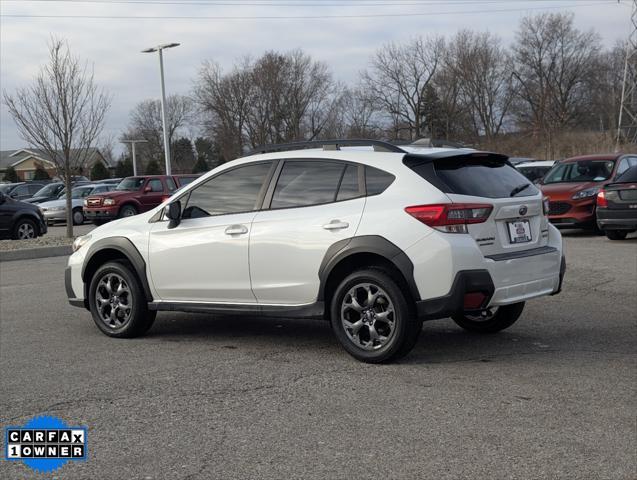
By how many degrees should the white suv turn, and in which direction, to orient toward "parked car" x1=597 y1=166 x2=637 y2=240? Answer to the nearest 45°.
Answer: approximately 90° to its right

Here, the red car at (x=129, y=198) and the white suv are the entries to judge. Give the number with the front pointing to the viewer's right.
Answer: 0

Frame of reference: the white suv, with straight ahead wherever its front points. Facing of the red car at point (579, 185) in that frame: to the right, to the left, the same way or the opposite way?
to the left

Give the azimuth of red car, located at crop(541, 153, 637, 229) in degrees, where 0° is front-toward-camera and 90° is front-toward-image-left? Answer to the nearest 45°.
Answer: approximately 45°

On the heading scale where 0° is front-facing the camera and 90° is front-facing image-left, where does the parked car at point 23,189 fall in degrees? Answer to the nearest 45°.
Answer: approximately 45°

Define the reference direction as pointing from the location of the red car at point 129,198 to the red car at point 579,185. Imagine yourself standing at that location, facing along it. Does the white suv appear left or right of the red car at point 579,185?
right

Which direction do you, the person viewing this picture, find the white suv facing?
facing away from the viewer and to the left of the viewer

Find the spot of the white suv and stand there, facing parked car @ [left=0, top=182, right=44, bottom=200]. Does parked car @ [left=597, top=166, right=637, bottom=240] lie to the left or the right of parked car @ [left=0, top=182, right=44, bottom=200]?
right

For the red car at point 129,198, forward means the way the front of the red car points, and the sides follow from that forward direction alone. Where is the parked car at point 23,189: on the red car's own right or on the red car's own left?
on the red car's own right

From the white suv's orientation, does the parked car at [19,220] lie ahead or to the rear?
ahead
